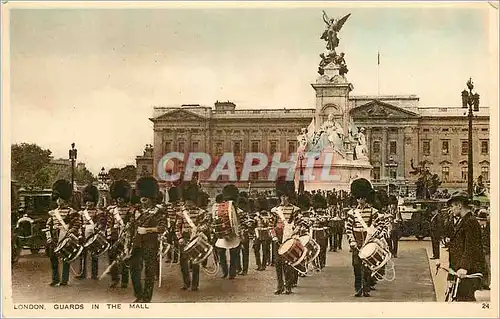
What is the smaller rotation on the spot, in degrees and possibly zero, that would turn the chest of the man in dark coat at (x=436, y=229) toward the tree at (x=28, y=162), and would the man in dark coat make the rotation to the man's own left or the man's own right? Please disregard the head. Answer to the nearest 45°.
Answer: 0° — they already face it

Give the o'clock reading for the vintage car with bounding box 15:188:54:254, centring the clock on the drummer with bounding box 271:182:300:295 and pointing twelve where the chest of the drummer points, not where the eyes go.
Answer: The vintage car is roughly at 3 o'clock from the drummer.

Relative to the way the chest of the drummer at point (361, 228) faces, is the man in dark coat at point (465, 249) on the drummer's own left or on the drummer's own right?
on the drummer's own left

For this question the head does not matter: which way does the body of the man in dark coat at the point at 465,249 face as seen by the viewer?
to the viewer's left

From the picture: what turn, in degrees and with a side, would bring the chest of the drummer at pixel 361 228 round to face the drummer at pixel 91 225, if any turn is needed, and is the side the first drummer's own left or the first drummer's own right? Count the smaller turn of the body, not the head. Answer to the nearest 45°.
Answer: approximately 90° to the first drummer's own right

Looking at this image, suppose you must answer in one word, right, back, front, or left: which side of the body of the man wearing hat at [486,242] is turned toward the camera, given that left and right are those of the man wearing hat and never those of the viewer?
left

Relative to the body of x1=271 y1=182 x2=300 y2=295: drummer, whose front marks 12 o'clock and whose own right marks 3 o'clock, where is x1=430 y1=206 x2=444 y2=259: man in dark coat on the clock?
The man in dark coat is roughly at 7 o'clock from the drummer.

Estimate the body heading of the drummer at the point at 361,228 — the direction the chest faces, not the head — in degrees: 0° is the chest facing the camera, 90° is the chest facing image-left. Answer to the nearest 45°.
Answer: approximately 0°

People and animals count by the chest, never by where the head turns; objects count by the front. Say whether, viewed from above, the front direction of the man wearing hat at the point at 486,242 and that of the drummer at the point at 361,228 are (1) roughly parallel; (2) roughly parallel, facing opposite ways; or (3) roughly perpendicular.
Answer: roughly perpendicular
